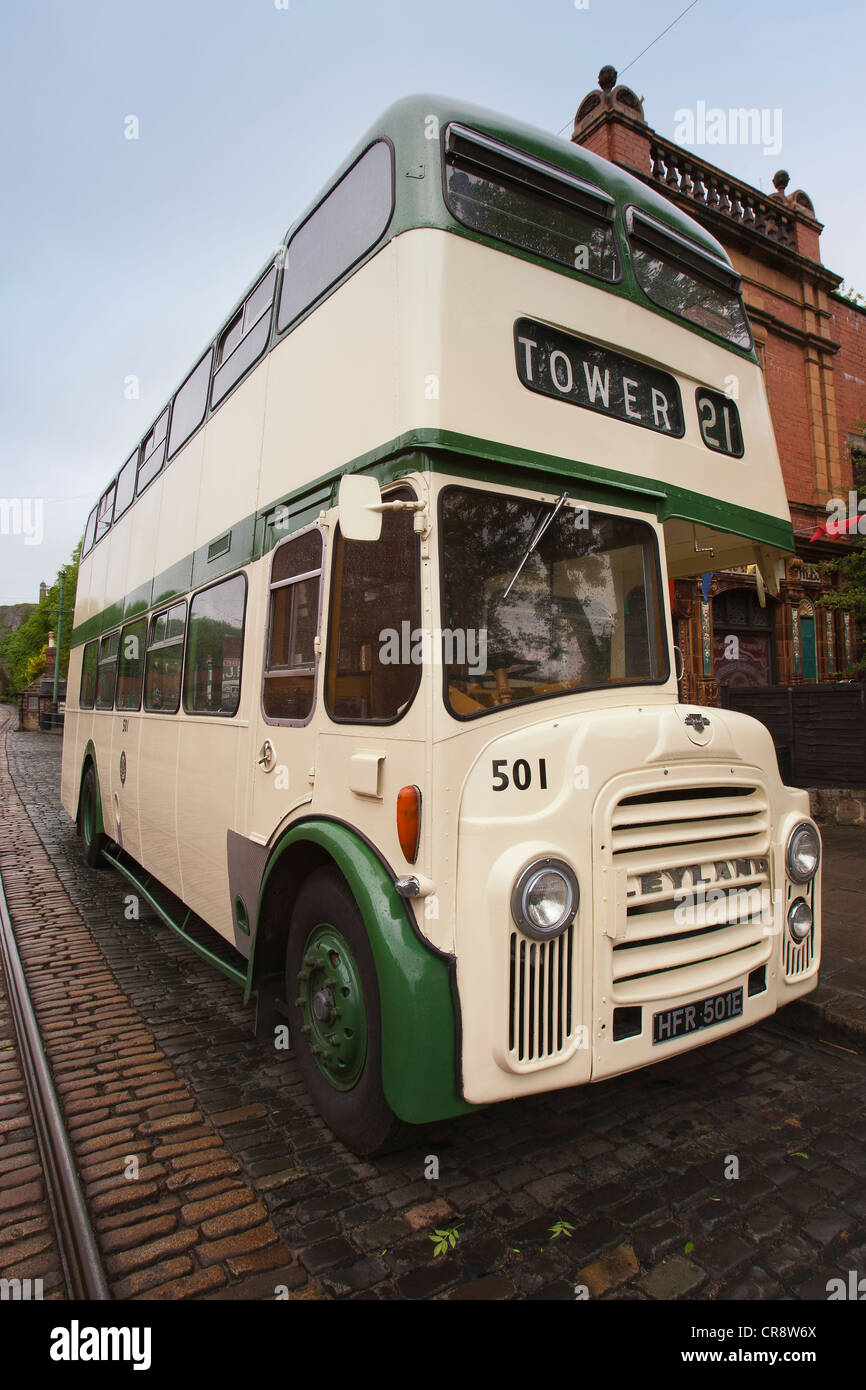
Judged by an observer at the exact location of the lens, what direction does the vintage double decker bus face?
facing the viewer and to the right of the viewer

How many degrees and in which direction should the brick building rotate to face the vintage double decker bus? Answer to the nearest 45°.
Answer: approximately 45° to its right

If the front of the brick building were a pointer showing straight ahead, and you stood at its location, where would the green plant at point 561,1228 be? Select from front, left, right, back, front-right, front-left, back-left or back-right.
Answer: front-right
